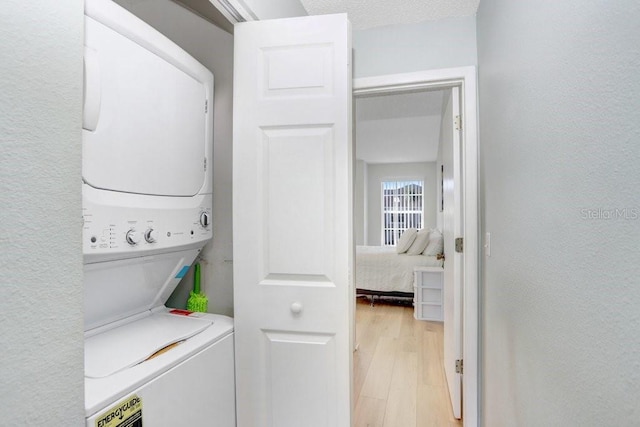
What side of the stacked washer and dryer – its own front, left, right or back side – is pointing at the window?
left

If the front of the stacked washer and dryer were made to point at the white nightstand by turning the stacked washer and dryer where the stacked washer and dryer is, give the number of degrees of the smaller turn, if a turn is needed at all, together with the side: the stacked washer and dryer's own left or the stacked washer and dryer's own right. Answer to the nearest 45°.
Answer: approximately 90° to the stacked washer and dryer's own left

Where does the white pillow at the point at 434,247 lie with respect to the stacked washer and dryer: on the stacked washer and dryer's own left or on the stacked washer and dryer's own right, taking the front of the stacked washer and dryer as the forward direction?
on the stacked washer and dryer's own left

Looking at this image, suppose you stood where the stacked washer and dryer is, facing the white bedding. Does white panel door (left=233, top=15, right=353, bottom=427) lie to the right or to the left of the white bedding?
right

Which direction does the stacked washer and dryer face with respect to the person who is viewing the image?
facing the viewer and to the right of the viewer

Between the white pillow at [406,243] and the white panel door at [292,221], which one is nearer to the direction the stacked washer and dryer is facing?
the white panel door

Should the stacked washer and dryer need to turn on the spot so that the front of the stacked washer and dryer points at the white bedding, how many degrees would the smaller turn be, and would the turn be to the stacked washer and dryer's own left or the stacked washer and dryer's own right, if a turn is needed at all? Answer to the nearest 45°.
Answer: approximately 90° to the stacked washer and dryer's own left

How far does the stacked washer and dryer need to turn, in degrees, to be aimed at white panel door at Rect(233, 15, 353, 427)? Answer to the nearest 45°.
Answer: approximately 45° to its left

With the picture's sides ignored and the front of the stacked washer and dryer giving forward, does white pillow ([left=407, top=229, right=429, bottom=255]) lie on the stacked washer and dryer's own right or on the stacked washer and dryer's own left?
on the stacked washer and dryer's own left

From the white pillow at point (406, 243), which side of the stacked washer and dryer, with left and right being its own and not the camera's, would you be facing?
left
